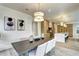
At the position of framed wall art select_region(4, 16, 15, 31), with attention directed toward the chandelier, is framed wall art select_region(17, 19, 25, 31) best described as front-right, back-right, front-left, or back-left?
front-left

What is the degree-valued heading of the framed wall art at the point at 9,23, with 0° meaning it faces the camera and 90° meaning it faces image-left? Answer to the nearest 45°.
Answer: approximately 315°

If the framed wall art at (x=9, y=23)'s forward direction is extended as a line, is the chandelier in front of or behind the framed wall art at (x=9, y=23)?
in front
